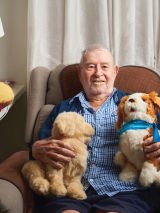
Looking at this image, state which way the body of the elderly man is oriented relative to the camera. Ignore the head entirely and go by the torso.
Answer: toward the camera

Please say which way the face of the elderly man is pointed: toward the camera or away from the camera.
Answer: toward the camera
